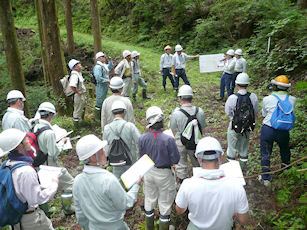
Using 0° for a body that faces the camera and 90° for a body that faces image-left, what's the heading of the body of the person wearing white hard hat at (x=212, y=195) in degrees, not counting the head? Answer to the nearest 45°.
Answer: approximately 180°

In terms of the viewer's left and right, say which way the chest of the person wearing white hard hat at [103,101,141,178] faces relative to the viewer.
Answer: facing away from the viewer

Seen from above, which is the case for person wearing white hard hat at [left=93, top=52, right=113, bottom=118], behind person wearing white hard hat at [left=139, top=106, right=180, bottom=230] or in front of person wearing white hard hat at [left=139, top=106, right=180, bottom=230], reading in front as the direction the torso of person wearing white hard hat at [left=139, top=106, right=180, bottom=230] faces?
in front

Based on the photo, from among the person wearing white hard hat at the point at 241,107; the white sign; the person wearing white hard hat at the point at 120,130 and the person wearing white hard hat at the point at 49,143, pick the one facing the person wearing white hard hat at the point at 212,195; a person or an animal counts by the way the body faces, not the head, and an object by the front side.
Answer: the white sign

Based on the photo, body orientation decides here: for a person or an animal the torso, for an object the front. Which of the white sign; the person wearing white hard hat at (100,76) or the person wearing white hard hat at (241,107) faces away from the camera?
the person wearing white hard hat at (241,107)

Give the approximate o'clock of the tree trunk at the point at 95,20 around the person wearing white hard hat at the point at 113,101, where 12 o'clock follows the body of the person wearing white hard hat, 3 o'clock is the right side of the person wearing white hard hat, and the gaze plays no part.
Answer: The tree trunk is roughly at 12 o'clock from the person wearing white hard hat.

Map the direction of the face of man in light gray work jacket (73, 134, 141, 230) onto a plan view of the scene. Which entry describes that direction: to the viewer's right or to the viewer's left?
to the viewer's right

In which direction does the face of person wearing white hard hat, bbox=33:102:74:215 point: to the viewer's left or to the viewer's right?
to the viewer's right

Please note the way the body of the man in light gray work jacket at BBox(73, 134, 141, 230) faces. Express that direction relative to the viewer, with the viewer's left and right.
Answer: facing away from the viewer and to the right of the viewer

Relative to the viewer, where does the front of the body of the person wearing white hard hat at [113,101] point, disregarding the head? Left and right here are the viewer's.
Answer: facing away from the viewer

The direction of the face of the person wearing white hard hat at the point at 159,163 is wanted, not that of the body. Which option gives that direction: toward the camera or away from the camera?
away from the camera

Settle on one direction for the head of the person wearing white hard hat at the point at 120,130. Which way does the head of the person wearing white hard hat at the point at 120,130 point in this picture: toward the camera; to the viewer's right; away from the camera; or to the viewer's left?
away from the camera

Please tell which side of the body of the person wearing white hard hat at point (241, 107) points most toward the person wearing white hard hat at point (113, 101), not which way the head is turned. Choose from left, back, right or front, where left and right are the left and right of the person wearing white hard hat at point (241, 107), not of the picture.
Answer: left

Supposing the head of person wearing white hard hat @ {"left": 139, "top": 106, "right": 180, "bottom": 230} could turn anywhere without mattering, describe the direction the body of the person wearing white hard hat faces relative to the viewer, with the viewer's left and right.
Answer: facing away from the viewer

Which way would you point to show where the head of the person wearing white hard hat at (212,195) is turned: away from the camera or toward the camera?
away from the camera

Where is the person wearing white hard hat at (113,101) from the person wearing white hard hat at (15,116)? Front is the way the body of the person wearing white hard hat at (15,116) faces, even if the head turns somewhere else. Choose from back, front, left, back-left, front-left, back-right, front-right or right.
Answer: front-right
